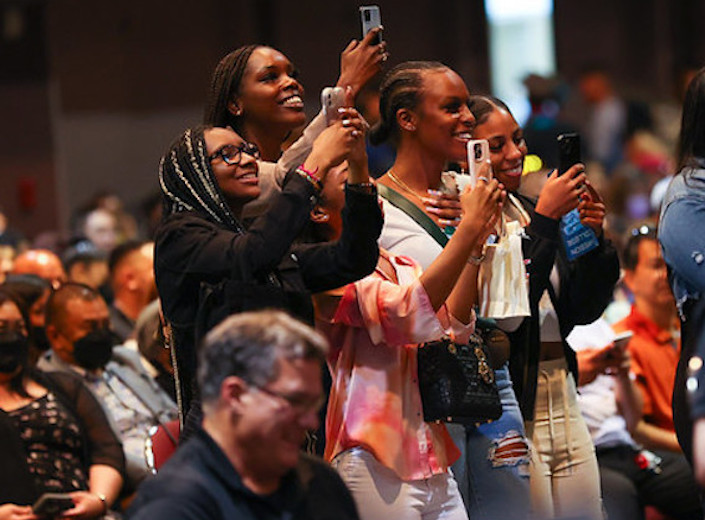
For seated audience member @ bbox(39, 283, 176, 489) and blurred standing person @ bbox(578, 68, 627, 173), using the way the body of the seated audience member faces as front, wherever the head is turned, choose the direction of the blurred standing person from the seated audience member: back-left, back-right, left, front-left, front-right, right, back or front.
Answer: left

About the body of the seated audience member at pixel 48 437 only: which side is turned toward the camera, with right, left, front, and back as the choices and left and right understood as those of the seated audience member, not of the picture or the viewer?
front

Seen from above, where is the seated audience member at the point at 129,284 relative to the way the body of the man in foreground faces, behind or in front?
behind

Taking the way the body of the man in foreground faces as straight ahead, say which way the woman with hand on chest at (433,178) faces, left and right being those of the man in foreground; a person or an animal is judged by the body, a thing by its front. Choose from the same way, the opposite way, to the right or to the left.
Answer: the same way

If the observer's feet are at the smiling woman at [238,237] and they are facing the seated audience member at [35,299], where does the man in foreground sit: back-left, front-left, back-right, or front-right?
back-left

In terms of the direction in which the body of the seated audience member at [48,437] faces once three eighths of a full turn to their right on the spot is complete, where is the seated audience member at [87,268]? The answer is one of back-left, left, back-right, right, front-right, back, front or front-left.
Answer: front-right

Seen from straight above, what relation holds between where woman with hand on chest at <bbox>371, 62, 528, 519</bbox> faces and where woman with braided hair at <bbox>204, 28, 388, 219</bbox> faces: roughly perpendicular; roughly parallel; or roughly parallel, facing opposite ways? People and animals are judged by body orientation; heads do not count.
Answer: roughly parallel

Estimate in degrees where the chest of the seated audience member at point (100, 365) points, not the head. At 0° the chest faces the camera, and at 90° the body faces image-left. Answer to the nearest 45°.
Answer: approximately 315°

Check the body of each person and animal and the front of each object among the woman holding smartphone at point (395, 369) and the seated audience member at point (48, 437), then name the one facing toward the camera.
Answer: the seated audience member

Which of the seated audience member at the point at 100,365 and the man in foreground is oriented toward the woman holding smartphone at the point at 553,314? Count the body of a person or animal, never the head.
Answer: the seated audience member
